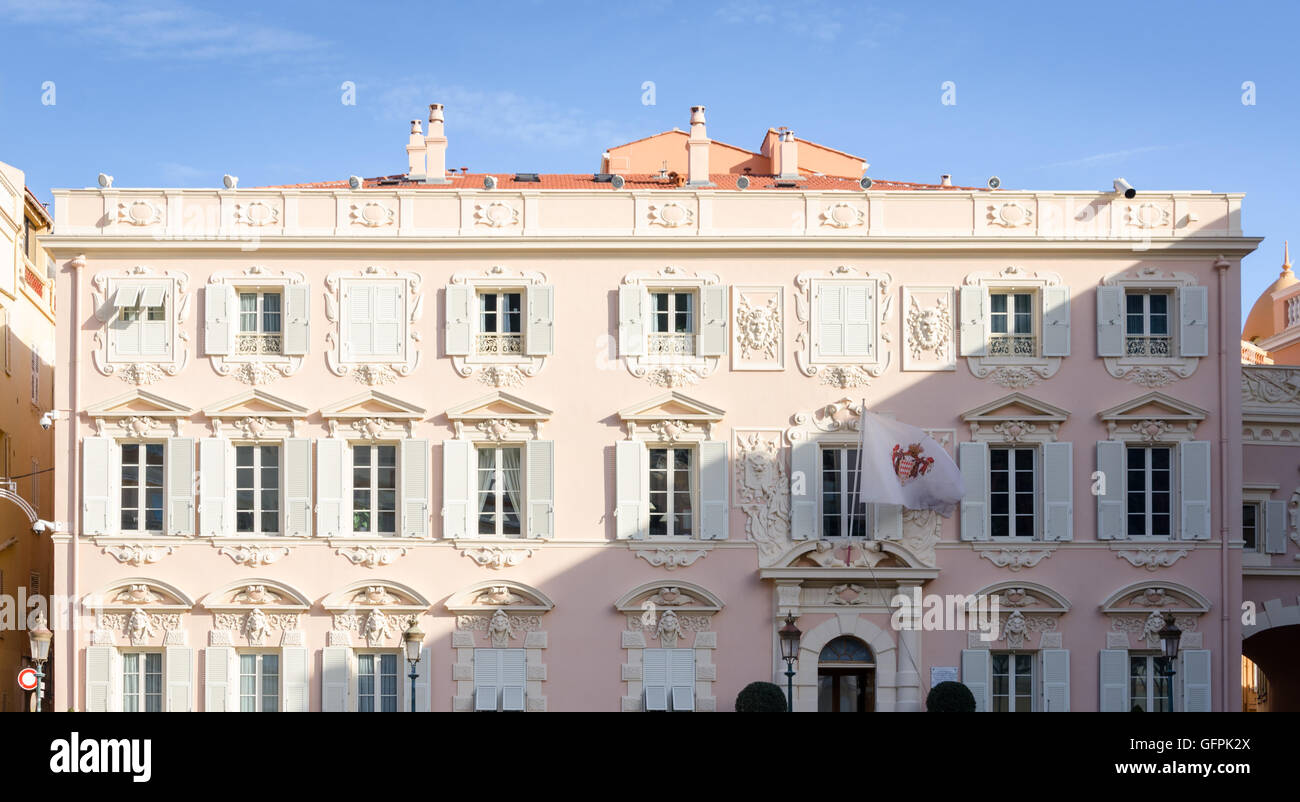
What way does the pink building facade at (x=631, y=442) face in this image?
toward the camera
